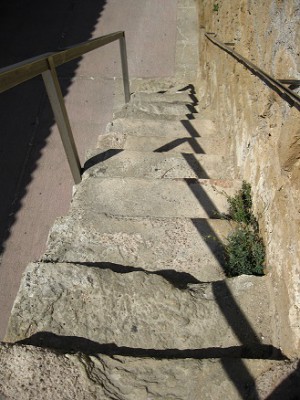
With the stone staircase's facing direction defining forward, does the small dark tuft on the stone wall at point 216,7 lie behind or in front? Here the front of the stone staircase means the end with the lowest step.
in front

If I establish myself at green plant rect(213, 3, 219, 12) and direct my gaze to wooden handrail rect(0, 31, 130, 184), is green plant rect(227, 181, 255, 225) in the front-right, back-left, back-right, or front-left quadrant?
front-left

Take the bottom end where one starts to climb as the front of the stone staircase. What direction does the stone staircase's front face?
away from the camera
